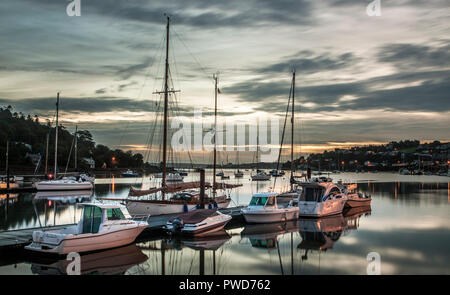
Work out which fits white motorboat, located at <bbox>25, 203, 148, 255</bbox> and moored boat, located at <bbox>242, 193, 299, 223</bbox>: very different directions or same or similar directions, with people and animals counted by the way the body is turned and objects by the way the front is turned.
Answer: very different directions

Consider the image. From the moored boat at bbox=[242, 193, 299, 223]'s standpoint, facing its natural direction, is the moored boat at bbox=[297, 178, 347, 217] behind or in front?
behind

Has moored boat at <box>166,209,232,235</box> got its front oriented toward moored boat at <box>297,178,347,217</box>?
yes
